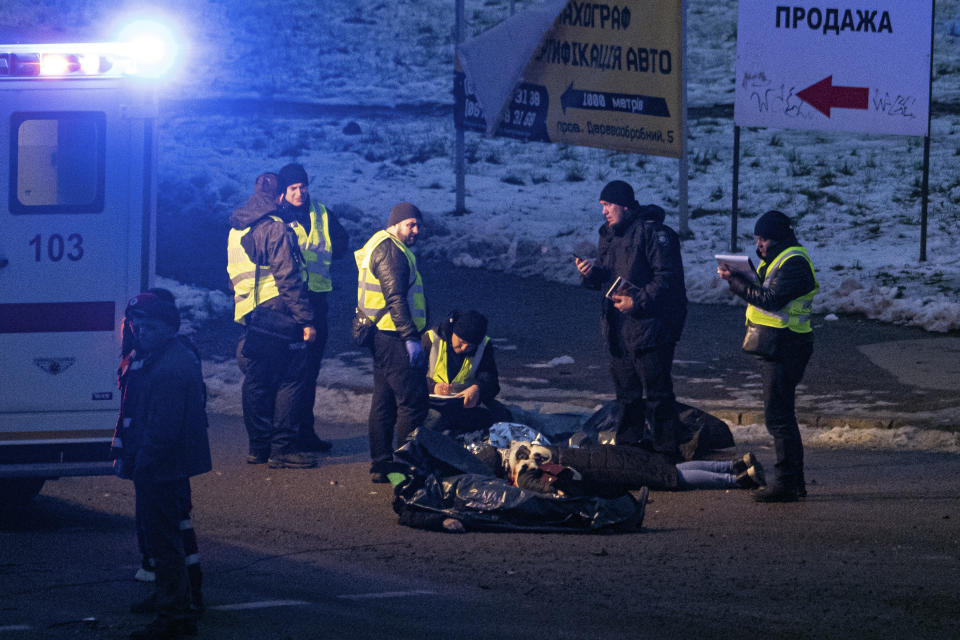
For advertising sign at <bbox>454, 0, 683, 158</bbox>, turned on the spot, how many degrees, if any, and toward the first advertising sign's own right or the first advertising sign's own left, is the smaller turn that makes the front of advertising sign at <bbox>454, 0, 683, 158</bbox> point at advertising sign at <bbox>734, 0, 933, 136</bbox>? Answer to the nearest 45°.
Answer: approximately 135° to the first advertising sign's own left

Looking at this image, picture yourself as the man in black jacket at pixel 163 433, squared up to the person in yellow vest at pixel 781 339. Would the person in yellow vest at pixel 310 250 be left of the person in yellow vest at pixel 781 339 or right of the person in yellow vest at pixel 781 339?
left

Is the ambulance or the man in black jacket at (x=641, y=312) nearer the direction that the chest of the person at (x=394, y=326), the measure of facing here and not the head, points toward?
the man in black jacket

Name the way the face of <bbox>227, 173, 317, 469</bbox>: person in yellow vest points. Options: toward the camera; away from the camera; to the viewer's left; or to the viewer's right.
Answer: away from the camera

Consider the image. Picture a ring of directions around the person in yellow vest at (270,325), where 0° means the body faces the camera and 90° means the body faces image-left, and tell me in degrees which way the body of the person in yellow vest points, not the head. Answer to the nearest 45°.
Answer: approximately 270°

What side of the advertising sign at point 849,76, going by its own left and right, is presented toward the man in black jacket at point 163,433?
front

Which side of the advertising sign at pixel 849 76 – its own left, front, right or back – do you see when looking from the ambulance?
front

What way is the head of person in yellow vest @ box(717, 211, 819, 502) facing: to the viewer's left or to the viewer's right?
to the viewer's left

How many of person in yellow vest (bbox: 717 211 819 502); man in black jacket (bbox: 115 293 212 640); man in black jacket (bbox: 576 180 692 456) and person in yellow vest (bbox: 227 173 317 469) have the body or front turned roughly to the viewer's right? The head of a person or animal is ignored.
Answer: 1

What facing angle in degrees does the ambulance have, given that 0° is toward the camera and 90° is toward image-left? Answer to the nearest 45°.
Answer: approximately 180°

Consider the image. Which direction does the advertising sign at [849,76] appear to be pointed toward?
toward the camera

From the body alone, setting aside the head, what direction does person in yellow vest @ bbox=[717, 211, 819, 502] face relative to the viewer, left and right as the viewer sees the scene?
facing to the left of the viewer
